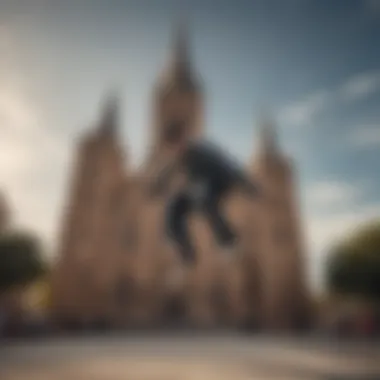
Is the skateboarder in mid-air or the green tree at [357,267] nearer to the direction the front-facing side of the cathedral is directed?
the skateboarder in mid-air

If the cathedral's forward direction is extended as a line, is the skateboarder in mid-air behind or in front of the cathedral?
in front

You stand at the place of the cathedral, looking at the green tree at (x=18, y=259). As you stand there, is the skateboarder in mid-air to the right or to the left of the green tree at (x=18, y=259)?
left

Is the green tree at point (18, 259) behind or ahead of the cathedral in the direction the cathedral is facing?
ahead

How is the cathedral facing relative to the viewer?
toward the camera

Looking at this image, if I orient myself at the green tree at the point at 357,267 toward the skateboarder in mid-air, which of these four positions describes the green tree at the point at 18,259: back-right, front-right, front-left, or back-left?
front-right

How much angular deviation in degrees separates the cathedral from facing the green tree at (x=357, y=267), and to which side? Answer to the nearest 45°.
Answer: approximately 45° to its left
